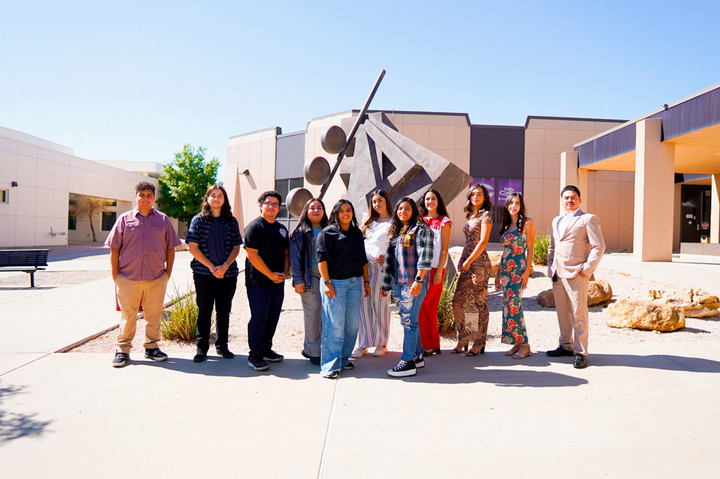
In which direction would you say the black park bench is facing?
toward the camera

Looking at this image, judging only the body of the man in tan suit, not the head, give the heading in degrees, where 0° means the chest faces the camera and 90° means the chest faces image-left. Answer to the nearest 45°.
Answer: approximately 45°

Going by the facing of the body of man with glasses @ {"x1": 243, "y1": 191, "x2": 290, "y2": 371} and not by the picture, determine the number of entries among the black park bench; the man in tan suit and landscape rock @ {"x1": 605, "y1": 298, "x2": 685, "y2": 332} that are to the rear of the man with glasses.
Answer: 1

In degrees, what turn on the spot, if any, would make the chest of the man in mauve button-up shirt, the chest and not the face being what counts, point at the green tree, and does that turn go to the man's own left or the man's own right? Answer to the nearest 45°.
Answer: approximately 180°

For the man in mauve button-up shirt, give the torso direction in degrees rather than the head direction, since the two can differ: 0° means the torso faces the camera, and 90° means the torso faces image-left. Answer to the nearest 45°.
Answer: approximately 0°

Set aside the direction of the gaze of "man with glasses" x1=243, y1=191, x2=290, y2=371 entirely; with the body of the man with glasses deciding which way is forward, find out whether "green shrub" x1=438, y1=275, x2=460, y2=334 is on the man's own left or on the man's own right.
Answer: on the man's own left

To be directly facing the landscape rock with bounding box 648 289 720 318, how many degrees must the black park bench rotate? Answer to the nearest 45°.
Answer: approximately 45° to its left

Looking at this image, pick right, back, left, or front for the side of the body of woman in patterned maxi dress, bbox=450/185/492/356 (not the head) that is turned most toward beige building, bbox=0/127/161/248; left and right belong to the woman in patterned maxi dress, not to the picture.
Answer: right

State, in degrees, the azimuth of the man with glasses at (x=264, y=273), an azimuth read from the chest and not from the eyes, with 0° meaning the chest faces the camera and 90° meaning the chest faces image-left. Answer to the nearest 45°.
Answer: approximately 315°
